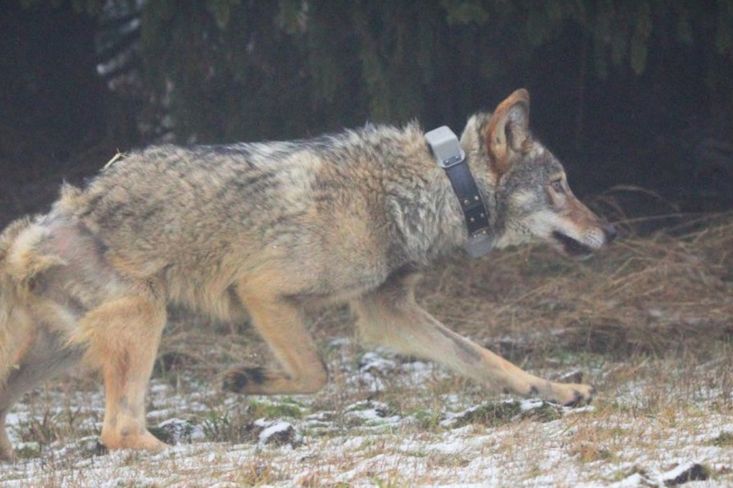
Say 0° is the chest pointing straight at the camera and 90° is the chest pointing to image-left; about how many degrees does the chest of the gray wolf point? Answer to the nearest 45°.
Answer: approximately 270°
